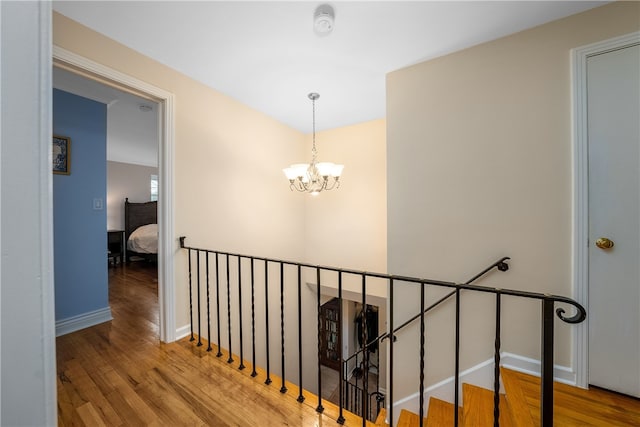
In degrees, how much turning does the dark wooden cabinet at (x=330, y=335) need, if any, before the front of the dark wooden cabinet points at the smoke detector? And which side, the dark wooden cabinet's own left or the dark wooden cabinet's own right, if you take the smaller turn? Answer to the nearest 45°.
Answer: approximately 45° to the dark wooden cabinet's own left

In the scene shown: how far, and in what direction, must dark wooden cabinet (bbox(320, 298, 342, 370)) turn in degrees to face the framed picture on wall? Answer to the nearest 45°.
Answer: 0° — it already faces it

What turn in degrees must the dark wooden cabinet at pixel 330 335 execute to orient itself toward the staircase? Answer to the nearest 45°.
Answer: approximately 45° to its left

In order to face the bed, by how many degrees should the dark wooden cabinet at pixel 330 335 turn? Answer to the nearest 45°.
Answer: approximately 45° to its right

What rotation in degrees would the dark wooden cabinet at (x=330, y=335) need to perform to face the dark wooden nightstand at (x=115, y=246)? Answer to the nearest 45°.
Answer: approximately 45° to its right

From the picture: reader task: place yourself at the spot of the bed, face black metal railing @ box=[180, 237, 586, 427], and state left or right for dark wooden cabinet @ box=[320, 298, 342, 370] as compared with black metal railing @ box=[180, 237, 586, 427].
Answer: left

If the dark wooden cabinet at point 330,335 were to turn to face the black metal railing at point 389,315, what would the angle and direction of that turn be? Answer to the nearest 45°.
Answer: approximately 45° to its left

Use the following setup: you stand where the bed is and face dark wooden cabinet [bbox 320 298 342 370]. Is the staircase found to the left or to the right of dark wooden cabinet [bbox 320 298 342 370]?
right

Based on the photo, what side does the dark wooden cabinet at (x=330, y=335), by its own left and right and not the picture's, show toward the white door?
left

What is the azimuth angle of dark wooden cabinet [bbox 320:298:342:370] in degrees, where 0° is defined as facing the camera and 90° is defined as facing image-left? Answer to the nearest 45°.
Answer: approximately 45°
